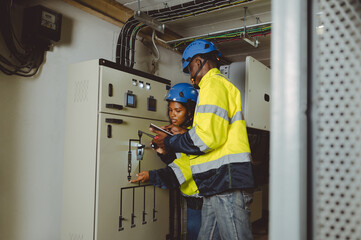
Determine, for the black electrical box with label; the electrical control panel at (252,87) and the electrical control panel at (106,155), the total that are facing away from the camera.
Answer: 0

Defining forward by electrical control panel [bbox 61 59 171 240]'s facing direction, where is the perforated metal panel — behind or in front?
in front

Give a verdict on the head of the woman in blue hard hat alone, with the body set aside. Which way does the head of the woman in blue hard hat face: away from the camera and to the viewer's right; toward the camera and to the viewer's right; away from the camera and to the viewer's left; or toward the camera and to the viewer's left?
toward the camera and to the viewer's left

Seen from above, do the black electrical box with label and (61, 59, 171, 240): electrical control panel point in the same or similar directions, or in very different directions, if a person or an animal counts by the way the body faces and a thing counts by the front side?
same or similar directions

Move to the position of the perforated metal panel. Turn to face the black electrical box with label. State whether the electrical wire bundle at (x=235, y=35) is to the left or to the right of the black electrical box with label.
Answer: right

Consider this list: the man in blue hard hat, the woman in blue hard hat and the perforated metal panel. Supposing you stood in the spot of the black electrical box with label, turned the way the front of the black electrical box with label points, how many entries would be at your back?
0

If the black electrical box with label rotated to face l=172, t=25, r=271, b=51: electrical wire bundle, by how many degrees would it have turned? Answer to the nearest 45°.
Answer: approximately 45° to its left

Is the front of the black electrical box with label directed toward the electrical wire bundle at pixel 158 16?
no

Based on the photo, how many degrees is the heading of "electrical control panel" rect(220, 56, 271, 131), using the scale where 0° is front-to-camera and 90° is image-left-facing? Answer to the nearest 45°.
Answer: approximately 315°

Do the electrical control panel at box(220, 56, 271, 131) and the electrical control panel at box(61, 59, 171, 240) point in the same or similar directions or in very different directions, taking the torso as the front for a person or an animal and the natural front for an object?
same or similar directions

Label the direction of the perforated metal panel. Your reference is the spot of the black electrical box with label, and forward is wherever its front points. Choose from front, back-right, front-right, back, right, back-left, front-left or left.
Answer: front-right

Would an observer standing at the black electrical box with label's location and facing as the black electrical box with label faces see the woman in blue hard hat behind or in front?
in front

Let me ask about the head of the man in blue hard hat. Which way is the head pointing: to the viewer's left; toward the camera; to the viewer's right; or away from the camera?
to the viewer's left

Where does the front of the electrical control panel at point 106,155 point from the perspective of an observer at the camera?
facing the viewer and to the right of the viewer

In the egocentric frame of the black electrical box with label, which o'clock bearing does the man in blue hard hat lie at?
The man in blue hard hat is roughly at 12 o'clock from the black electrical box with label.

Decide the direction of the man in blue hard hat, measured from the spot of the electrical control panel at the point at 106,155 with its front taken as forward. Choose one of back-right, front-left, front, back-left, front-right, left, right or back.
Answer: front

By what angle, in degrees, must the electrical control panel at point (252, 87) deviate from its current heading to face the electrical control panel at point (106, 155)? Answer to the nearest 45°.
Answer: approximately 90° to its right

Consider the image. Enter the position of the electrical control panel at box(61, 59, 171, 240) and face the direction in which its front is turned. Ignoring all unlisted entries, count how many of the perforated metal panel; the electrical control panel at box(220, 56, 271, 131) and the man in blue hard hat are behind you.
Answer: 0
